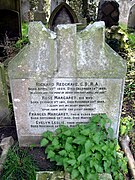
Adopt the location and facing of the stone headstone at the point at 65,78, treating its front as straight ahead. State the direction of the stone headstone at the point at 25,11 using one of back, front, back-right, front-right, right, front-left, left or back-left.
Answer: back

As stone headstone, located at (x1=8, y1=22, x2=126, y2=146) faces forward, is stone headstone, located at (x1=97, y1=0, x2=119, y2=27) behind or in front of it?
behind

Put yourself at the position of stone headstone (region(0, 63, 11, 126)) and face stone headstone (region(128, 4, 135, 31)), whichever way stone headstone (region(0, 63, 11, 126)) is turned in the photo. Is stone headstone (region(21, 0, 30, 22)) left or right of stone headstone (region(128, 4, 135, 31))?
left

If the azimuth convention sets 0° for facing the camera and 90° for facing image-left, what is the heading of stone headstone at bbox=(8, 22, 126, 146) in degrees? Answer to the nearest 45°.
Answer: approximately 0°

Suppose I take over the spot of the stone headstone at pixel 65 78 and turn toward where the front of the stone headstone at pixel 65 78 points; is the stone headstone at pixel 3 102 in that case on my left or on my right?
on my right

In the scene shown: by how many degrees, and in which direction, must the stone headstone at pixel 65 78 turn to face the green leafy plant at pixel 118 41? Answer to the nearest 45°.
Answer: approximately 180°

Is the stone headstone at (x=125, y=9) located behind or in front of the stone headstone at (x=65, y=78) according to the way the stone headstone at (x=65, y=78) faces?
behind

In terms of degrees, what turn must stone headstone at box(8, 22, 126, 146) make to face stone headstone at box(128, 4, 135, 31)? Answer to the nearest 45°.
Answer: approximately 180°
